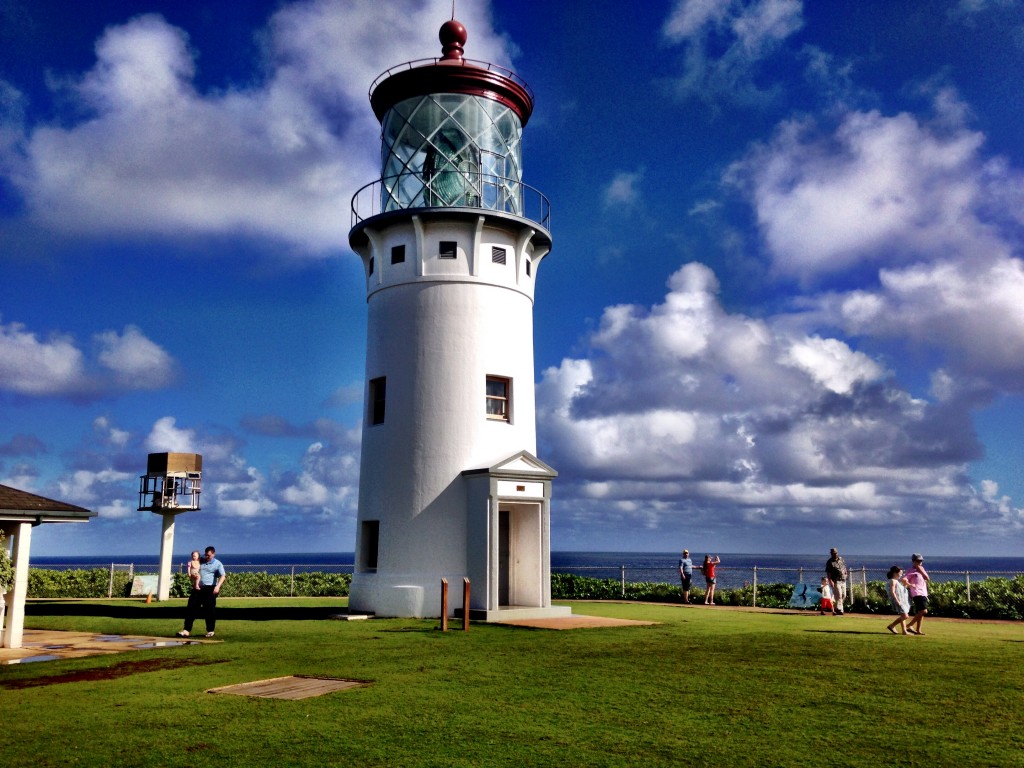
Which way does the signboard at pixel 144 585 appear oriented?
toward the camera

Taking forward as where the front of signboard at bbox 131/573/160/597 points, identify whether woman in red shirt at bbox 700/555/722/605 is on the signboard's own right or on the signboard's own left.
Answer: on the signboard's own left

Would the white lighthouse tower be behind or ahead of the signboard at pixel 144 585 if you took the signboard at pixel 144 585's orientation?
ahead

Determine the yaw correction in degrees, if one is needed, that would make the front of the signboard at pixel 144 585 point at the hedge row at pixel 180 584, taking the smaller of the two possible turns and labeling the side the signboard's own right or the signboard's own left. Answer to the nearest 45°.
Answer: approximately 135° to the signboard's own left

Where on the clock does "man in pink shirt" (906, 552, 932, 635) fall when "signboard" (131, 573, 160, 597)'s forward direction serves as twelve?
The man in pink shirt is roughly at 11 o'clock from the signboard.

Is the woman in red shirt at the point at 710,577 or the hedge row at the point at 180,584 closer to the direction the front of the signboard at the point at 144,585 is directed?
the woman in red shirt

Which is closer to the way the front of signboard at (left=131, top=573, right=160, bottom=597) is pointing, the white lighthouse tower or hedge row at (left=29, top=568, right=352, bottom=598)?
the white lighthouse tower

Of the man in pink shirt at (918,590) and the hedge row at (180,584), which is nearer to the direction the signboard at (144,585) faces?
the man in pink shirt
